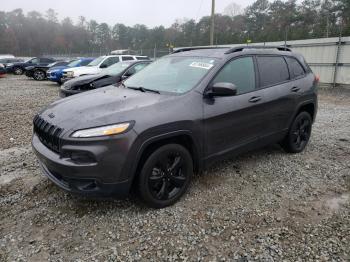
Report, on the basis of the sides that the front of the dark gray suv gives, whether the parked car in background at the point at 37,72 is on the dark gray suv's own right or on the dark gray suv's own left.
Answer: on the dark gray suv's own right

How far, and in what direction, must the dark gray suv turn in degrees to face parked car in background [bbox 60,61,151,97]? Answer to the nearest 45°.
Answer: approximately 135° to its right

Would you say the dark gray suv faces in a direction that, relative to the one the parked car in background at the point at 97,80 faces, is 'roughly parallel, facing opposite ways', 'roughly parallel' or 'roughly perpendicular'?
roughly parallel

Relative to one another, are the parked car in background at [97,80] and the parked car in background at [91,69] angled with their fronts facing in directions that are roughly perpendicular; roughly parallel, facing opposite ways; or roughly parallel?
roughly parallel

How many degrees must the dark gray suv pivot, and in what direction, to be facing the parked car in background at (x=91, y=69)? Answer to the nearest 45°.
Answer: approximately 135° to its right

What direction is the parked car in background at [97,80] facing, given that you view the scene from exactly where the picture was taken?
facing the viewer and to the left of the viewer

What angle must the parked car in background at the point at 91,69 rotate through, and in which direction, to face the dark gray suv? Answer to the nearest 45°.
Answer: approximately 45° to its left

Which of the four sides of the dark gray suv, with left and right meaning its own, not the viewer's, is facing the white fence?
back

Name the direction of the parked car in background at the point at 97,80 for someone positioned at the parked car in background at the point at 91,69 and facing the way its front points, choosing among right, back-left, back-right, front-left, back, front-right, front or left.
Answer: front-left

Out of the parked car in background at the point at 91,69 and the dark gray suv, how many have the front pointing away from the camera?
0

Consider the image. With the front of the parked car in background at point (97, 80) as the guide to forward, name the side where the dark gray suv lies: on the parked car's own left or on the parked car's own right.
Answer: on the parked car's own left

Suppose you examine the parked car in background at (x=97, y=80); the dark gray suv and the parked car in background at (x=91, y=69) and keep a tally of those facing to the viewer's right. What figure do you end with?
0
